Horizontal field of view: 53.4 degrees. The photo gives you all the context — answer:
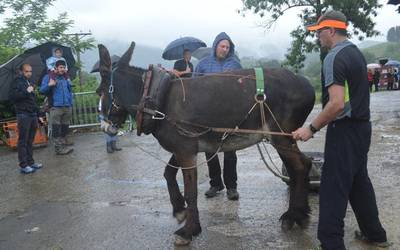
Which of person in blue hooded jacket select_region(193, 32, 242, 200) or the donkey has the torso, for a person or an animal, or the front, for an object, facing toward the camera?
the person in blue hooded jacket

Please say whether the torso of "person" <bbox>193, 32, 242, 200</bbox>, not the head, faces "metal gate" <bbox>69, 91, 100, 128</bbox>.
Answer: no

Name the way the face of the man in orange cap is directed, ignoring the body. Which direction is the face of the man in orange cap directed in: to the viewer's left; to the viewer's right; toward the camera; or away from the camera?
to the viewer's left

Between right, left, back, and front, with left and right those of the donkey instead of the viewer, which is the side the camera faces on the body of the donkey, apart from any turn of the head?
left

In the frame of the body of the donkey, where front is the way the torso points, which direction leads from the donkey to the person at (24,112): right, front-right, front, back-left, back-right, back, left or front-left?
front-right

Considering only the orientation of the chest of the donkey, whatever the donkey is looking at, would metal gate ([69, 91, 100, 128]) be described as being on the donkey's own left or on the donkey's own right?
on the donkey's own right

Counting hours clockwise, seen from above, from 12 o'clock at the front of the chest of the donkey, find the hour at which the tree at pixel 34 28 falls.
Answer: The tree is roughly at 2 o'clock from the donkey.

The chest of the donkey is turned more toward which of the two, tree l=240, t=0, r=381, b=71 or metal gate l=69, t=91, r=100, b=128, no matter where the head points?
the metal gate

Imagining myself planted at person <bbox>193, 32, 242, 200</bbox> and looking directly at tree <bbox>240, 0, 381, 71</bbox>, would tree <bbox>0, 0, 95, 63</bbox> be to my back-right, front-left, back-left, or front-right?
front-left

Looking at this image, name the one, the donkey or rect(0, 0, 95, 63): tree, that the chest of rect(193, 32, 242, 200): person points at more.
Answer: the donkey

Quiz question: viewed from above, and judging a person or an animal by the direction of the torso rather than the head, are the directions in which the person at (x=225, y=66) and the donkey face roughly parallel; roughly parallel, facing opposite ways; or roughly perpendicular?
roughly perpendicular

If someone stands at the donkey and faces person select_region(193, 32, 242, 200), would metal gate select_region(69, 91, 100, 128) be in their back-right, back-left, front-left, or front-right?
front-left

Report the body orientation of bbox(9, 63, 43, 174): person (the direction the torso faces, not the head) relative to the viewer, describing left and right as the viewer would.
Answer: facing the viewer and to the right of the viewer

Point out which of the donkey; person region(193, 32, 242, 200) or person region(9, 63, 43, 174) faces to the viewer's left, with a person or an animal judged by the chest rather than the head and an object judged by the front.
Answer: the donkey

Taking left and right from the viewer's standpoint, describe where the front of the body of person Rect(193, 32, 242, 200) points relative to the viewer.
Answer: facing the viewer
